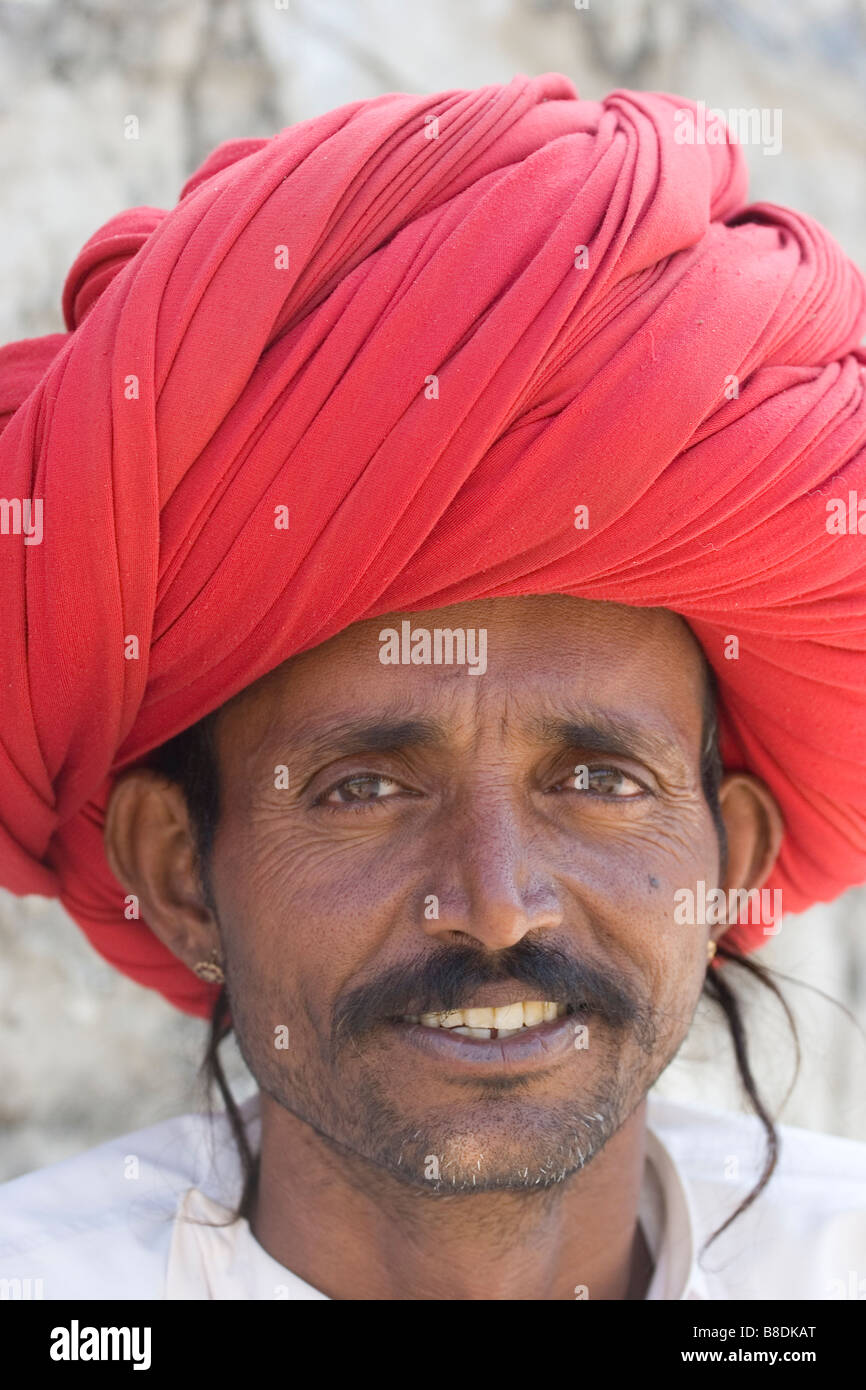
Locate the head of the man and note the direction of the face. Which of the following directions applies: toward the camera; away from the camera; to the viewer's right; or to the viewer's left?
toward the camera

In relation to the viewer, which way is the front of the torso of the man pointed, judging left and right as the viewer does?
facing the viewer
